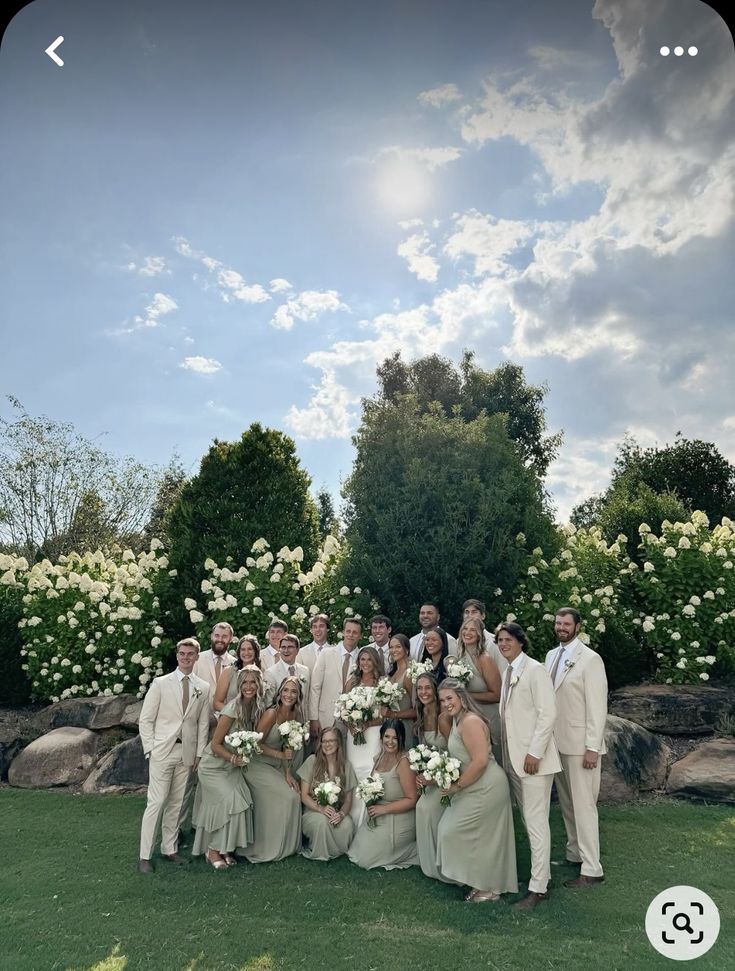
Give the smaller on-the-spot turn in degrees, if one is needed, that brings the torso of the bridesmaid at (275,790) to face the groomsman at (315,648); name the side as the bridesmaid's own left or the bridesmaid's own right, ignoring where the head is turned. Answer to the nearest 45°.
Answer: approximately 135° to the bridesmaid's own left

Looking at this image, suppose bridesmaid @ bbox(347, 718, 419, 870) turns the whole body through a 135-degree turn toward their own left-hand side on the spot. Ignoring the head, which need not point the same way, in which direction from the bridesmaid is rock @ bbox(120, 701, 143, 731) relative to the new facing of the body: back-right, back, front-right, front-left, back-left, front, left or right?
back-left

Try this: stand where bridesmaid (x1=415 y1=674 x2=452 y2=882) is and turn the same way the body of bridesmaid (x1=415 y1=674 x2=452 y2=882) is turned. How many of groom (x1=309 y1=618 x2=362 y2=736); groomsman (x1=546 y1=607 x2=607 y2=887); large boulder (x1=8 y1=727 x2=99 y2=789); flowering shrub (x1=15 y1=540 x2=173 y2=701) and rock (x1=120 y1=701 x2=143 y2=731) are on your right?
4

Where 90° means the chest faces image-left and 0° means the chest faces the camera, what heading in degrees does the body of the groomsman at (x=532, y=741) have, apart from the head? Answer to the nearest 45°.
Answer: approximately 45°

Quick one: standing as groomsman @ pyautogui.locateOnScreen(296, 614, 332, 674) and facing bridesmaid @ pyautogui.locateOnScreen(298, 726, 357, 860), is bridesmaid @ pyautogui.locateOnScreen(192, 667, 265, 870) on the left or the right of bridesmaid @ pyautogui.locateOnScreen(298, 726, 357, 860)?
right

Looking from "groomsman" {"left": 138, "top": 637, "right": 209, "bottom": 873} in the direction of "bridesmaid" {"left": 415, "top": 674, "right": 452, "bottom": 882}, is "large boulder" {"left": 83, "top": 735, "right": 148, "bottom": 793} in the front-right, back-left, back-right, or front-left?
back-left

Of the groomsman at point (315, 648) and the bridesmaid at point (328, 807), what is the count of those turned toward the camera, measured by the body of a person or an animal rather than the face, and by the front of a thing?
2

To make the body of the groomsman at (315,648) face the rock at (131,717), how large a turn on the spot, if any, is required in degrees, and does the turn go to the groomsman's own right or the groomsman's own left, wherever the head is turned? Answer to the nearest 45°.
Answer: approximately 135° to the groomsman's own right
